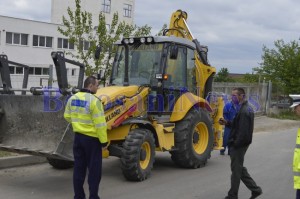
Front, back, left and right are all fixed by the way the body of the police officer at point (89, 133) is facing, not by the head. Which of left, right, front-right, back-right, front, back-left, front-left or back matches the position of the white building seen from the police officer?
front-left

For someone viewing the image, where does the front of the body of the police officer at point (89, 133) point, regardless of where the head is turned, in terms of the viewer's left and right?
facing away from the viewer and to the right of the viewer

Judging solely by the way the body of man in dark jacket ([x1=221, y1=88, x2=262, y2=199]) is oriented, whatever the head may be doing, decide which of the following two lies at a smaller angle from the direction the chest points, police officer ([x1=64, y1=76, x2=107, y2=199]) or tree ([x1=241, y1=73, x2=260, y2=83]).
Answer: the police officer

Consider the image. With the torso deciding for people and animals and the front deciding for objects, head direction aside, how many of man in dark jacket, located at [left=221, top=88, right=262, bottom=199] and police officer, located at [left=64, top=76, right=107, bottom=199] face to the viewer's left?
1

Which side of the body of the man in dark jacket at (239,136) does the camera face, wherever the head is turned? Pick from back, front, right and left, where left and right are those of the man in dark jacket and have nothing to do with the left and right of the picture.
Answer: left

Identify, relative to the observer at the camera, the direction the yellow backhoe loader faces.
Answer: facing the viewer and to the left of the viewer

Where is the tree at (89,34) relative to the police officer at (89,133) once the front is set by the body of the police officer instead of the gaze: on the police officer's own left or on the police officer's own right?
on the police officer's own left

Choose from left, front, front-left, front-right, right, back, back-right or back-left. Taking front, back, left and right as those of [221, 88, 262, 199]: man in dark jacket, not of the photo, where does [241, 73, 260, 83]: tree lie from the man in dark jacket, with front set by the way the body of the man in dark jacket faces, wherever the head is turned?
right

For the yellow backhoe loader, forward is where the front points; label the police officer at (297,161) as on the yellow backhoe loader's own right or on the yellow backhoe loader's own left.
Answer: on the yellow backhoe loader's own left
